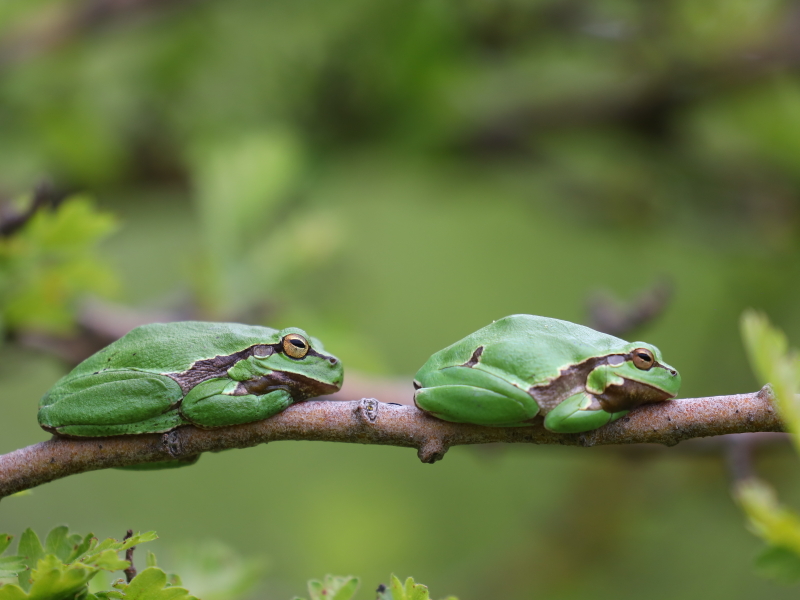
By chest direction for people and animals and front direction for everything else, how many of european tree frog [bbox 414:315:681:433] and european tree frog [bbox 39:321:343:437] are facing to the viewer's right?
2

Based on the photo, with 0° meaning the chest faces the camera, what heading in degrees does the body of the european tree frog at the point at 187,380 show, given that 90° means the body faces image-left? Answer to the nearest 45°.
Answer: approximately 270°

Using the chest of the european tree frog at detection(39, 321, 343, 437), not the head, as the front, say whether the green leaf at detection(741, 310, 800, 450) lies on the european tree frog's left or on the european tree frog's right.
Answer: on the european tree frog's right

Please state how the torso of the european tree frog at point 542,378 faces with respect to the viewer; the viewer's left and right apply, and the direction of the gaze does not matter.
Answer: facing to the right of the viewer
